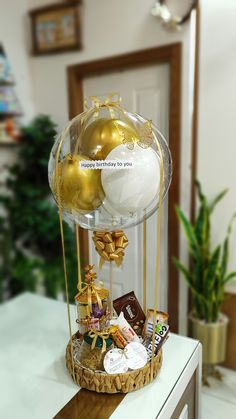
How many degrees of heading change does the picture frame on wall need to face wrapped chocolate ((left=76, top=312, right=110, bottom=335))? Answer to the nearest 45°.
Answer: approximately 45° to its left

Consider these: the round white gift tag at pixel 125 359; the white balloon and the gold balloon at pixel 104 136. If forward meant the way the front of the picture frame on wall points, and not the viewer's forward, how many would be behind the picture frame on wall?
0

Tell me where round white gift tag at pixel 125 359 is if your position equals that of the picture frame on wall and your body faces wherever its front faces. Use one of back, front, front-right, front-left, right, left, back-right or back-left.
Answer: front-left

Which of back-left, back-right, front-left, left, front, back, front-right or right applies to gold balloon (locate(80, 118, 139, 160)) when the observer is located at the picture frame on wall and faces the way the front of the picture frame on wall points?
front-left

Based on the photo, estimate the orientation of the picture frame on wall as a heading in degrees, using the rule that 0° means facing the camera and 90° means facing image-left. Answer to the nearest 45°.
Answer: approximately 45°

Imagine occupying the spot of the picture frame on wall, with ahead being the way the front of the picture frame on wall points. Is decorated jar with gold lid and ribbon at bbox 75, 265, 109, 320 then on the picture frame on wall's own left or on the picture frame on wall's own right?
on the picture frame on wall's own left

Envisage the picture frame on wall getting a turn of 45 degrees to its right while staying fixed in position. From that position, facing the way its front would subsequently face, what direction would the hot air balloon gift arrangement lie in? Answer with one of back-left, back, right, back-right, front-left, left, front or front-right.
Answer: left

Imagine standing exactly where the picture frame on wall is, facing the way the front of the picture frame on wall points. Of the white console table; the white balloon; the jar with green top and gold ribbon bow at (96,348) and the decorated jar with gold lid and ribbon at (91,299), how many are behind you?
0
